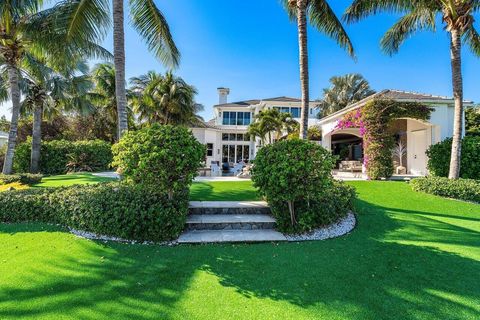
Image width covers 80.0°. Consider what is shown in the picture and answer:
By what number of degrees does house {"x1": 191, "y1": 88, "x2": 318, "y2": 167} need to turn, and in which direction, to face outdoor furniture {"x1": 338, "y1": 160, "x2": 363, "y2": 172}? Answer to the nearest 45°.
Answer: approximately 45° to its left

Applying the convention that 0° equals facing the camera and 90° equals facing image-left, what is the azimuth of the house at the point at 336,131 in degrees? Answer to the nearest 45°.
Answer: approximately 0°

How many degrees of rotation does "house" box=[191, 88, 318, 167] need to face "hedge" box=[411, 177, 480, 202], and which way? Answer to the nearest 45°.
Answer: approximately 45° to its left

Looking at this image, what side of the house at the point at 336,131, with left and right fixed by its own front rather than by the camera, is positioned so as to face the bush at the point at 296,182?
front

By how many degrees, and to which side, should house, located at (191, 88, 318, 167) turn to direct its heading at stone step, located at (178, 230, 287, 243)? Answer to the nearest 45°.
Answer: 0° — it already faces it

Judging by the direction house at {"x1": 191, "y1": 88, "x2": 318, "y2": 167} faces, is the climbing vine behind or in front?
in front
